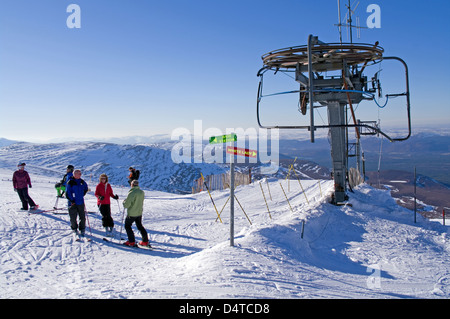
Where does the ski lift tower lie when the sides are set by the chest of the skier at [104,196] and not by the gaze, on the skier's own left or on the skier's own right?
on the skier's own left

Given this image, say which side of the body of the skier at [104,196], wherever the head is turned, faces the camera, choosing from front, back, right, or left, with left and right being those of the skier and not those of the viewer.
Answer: front
